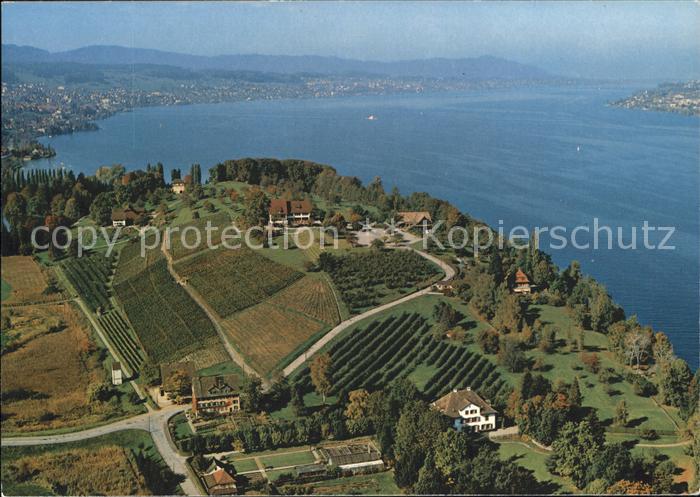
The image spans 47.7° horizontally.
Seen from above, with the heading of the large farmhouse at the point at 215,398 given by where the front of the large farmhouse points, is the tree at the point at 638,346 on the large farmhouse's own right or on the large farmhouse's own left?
on the large farmhouse's own left

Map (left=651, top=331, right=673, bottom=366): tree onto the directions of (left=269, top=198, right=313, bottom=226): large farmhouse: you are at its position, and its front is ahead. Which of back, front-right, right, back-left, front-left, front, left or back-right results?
front-left

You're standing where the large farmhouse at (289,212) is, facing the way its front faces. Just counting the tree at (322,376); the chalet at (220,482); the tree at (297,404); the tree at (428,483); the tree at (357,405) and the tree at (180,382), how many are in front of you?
6

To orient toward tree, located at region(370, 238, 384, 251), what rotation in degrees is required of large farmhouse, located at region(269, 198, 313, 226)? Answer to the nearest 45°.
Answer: approximately 45° to its left

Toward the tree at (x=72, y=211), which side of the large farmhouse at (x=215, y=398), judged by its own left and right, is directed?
back

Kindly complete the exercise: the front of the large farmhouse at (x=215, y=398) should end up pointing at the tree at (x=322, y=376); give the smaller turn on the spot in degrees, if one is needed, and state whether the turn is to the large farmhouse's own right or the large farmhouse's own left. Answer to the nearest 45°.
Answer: approximately 90° to the large farmhouse's own left

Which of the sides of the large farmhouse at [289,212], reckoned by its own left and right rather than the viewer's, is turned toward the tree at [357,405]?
front

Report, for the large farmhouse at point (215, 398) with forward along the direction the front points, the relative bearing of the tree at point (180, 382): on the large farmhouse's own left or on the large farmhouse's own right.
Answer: on the large farmhouse's own right

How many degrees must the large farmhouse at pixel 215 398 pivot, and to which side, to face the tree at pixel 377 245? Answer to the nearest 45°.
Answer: approximately 135° to its left

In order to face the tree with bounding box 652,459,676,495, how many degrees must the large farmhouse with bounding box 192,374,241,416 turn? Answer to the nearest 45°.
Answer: approximately 45° to its left

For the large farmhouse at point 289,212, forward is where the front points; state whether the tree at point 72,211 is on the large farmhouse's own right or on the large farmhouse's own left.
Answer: on the large farmhouse's own right

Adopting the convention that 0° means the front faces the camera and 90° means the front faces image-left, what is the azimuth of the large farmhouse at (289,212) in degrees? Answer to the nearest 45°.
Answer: approximately 0°

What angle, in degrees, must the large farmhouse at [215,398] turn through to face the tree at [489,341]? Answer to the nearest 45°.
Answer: approximately 90° to its left
